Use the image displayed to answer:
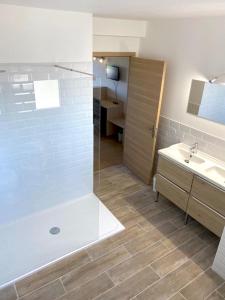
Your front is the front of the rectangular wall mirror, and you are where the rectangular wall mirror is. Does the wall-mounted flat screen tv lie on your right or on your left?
on your right
